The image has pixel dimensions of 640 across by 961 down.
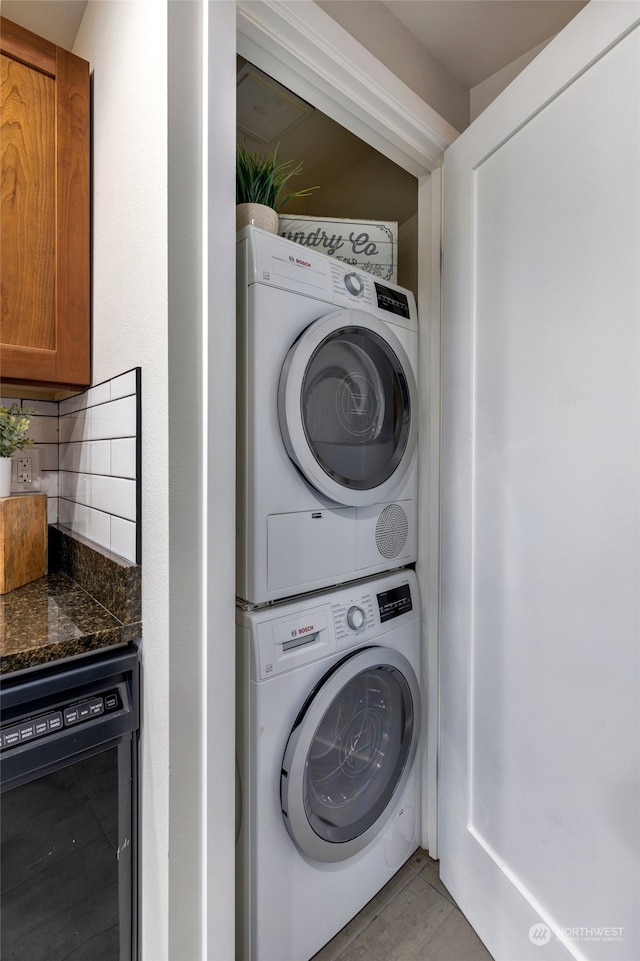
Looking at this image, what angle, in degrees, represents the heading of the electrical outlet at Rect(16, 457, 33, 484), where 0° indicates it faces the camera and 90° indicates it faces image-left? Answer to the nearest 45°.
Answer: approximately 0°

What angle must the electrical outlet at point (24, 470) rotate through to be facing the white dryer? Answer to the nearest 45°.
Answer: approximately 45° to its left

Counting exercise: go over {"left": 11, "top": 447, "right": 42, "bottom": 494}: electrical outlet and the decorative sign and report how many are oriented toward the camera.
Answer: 2

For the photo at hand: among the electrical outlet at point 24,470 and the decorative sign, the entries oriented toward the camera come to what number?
2

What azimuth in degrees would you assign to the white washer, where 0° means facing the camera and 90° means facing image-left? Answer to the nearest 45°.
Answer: approximately 315°

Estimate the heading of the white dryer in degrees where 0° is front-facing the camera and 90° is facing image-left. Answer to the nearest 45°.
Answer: approximately 315°
